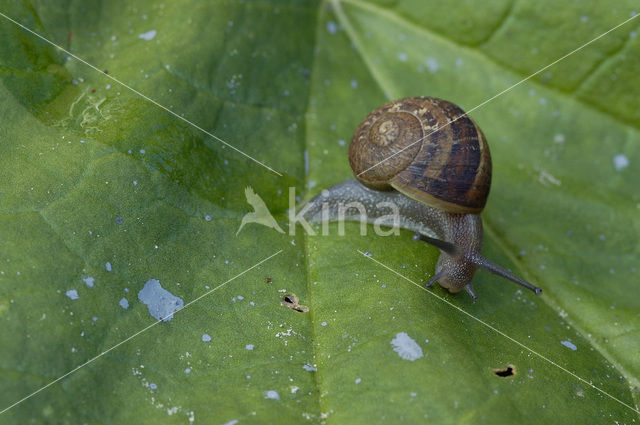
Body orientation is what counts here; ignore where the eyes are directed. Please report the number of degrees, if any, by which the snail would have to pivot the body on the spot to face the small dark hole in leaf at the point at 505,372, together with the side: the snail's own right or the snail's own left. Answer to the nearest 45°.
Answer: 0° — it already faces it

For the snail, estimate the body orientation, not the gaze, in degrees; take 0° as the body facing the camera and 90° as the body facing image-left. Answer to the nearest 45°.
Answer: approximately 315°
